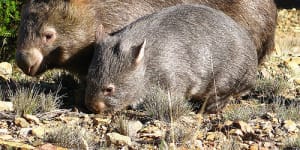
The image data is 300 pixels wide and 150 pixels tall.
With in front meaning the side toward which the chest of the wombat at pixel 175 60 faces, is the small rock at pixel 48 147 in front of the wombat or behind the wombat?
in front

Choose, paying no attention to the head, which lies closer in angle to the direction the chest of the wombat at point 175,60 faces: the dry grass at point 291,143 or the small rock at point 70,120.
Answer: the small rock

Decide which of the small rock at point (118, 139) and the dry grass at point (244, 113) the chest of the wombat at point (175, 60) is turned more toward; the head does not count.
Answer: the small rock

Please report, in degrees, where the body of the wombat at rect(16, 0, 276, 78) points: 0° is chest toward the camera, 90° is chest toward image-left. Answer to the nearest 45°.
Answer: approximately 90°

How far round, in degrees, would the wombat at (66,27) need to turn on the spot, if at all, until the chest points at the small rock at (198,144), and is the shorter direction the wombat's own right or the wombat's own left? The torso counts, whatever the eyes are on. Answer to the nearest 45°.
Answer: approximately 135° to the wombat's own left
